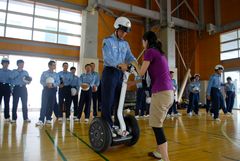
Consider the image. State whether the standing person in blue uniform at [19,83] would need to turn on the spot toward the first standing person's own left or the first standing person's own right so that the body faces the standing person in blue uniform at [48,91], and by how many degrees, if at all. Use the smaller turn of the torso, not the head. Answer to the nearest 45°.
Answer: approximately 45° to the first standing person's own left

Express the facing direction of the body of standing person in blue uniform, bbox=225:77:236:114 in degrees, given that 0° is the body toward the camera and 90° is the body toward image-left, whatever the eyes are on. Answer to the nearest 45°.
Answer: approximately 45°

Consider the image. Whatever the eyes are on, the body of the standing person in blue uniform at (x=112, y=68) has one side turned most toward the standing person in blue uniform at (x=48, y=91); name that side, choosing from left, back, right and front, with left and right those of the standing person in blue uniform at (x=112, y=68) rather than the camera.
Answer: back

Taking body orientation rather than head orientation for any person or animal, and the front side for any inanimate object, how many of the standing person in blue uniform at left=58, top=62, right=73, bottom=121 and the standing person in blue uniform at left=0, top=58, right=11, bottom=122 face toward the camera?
2

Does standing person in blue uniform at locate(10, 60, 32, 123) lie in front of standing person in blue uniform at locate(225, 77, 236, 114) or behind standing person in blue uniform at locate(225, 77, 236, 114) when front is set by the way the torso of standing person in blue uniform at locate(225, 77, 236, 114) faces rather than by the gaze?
in front

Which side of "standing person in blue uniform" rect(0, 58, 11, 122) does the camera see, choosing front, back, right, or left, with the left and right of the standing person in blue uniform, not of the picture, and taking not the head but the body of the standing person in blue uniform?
front

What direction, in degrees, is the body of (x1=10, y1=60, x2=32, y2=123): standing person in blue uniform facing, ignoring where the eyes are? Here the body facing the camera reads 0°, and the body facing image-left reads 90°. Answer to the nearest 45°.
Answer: approximately 0°

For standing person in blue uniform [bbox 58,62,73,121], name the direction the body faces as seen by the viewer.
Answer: toward the camera

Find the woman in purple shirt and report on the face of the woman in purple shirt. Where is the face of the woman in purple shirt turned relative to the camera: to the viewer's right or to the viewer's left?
to the viewer's left

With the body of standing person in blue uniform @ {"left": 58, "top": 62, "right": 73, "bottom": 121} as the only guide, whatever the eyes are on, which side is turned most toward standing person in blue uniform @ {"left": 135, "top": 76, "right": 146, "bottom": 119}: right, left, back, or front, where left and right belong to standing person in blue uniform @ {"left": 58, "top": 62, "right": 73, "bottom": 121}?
left
